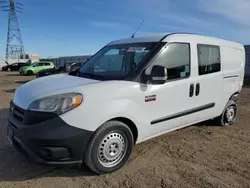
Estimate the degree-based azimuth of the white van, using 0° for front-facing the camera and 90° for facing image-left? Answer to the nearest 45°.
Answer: approximately 45°

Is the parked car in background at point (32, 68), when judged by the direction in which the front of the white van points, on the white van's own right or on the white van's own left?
on the white van's own right
